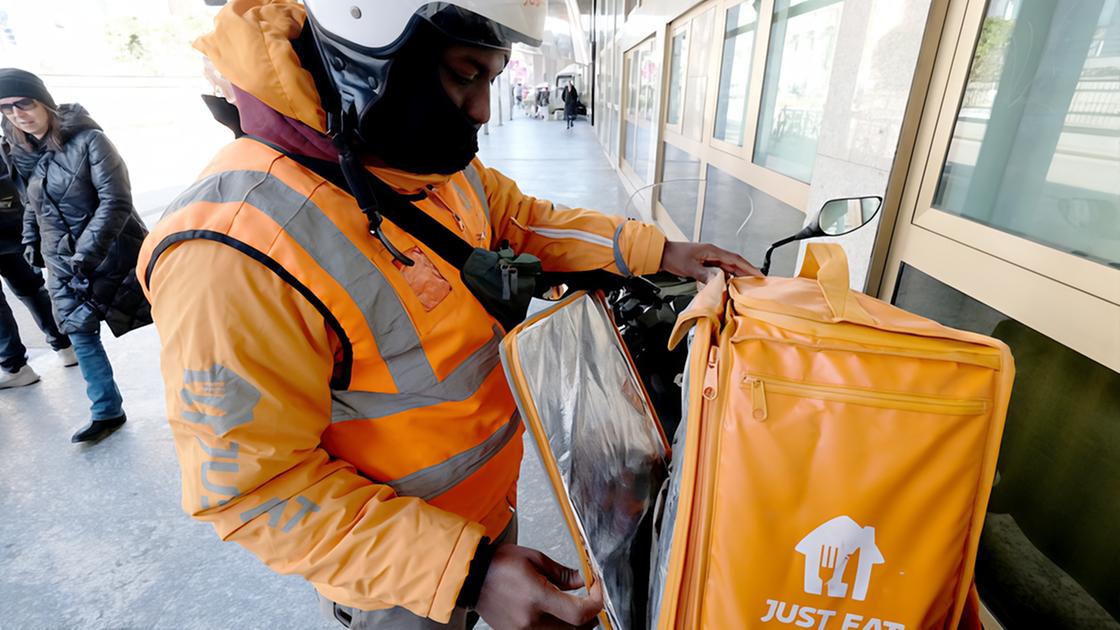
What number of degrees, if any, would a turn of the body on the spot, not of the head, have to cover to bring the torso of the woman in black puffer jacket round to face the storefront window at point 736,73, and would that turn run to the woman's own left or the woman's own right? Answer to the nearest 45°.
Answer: approximately 90° to the woman's own left

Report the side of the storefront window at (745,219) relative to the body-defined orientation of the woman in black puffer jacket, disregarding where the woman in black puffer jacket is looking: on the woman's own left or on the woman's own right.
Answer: on the woman's own left

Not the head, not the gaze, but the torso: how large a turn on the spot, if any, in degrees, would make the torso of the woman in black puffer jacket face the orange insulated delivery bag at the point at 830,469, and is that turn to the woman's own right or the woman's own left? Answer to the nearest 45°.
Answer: approximately 45° to the woman's own left

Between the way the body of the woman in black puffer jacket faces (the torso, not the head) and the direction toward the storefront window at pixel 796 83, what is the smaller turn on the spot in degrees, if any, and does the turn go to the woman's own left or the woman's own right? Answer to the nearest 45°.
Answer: approximately 90° to the woman's own left

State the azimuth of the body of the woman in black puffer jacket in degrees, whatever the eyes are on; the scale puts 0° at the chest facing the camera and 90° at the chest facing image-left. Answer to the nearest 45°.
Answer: approximately 45°

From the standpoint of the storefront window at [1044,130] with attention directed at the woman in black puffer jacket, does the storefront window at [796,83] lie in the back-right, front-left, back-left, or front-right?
front-right

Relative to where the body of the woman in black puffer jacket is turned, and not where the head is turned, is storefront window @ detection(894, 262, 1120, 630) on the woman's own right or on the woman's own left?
on the woman's own left

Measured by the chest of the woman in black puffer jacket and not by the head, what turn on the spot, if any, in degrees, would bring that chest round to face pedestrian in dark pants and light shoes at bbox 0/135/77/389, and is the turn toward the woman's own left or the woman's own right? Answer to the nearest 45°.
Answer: approximately 135° to the woman's own right
